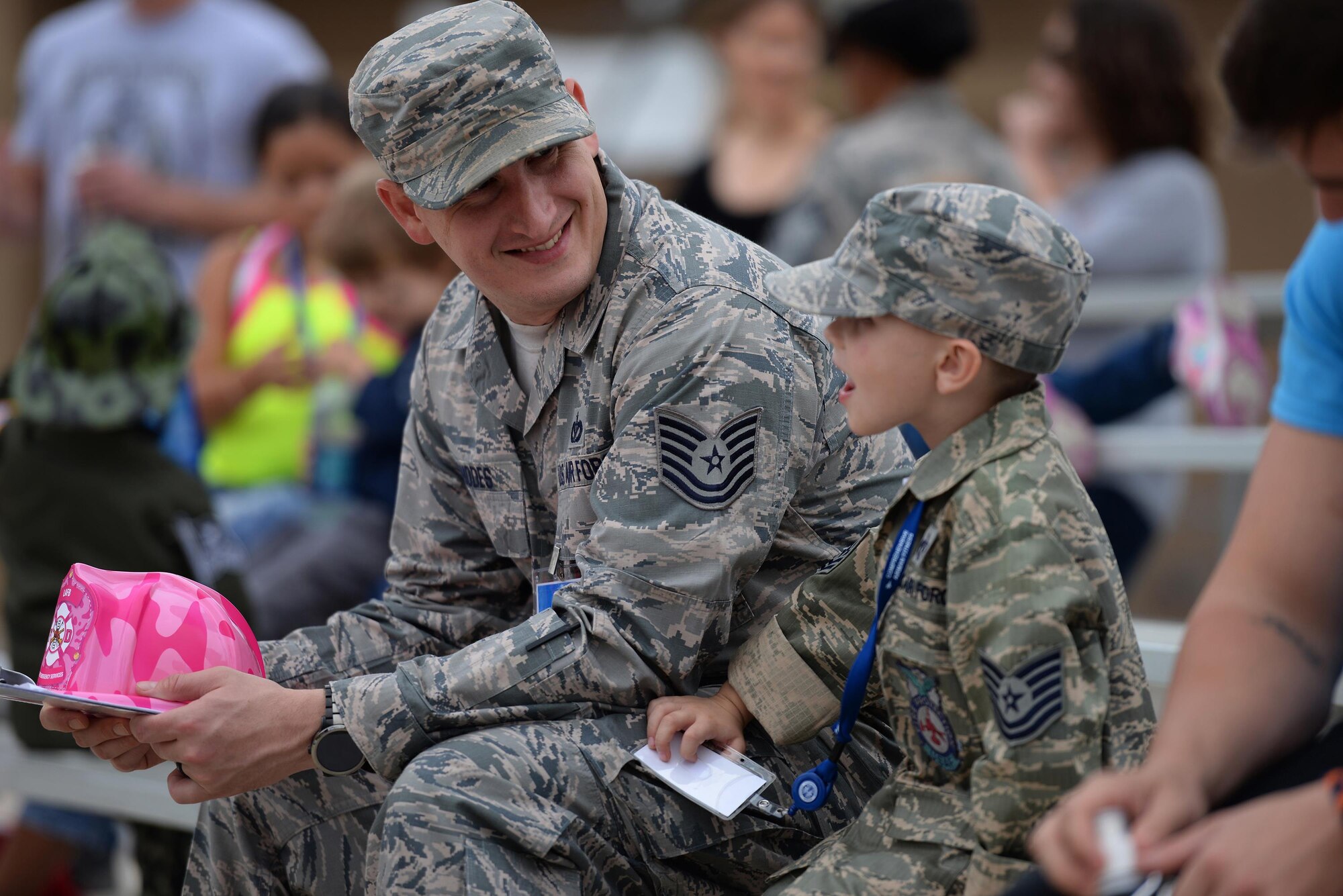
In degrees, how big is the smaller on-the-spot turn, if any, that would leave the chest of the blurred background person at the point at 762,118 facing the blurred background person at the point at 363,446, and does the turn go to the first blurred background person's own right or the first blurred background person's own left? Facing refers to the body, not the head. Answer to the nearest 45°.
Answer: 0° — they already face them

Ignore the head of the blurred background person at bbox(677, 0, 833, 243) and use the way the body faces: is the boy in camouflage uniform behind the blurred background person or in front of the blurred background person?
in front

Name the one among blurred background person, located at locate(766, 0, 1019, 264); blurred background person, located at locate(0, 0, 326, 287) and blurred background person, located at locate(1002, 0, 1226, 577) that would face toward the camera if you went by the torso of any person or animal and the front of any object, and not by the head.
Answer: blurred background person, located at locate(0, 0, 326, 287)

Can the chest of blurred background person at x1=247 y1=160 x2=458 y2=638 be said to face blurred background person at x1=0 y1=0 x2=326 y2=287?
no

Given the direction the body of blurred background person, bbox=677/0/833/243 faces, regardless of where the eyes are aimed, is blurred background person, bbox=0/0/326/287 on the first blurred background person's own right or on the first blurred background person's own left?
on the first blurred background person's own right

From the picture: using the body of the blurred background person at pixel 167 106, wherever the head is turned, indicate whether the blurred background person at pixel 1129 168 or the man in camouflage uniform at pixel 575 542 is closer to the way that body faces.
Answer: the man in camouflage uniform

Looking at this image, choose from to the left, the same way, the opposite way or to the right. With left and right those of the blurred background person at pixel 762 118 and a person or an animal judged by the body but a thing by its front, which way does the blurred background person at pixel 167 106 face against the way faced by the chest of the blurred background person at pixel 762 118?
the same way

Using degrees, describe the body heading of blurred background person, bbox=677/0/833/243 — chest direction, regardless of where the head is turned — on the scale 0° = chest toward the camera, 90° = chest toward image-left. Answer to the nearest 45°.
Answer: approximately 0°

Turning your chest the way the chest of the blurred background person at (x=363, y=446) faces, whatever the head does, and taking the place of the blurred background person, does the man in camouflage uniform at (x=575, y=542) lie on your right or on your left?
on your left

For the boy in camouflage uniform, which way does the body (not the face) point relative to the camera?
to the viewer's left

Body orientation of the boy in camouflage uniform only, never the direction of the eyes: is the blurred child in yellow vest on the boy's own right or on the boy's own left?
on the boy's own right

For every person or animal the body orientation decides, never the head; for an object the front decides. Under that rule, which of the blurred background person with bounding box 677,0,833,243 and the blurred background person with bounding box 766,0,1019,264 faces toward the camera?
the blurred background person with bounding box 677,0,833,243

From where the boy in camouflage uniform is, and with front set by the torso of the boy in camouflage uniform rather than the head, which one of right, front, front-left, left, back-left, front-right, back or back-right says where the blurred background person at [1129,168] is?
right

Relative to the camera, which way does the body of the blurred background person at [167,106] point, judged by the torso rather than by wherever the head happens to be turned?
toward the camera

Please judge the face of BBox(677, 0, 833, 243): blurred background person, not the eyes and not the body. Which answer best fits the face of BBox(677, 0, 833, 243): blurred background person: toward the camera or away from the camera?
toward the camera

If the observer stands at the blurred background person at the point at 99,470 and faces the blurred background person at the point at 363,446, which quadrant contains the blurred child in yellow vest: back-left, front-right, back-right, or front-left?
front-left

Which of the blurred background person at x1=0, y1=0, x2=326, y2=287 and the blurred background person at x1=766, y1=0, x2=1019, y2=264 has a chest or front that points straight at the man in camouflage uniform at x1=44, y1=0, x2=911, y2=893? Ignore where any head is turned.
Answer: the blurred background person at x1=0, y1=0, x2=326, y2=287

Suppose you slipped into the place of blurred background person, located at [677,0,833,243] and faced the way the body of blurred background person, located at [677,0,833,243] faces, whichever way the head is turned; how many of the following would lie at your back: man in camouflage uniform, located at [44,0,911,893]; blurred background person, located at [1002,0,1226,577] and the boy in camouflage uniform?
0
